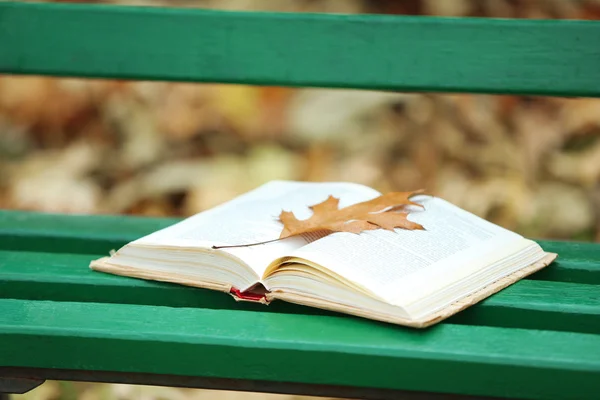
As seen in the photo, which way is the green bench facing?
toward the camera
